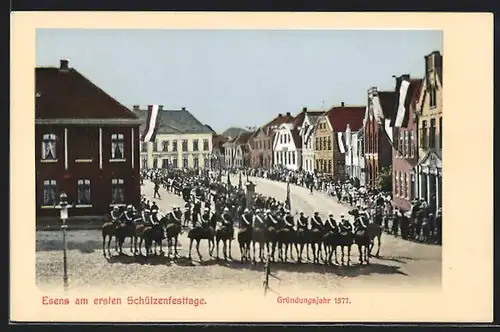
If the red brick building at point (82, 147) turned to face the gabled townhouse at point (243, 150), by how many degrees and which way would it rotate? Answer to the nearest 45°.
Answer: approximately 90° to its left

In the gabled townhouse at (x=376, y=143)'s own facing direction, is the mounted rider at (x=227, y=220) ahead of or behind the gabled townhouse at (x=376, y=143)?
ahead

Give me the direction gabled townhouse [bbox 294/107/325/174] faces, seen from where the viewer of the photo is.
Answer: facing the viewer and to the left of the viewer

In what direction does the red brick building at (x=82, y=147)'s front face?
toward the camera
